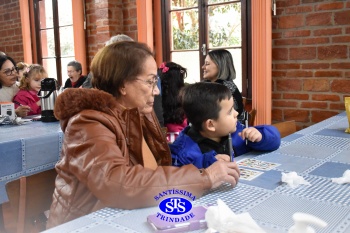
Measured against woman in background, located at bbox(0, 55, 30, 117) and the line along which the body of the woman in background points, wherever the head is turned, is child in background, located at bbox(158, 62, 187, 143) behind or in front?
in front

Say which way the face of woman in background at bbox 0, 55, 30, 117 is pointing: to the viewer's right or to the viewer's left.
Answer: to the viewer's right

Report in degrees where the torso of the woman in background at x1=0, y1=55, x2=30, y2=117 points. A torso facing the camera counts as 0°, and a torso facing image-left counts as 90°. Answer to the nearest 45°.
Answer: approximately 315°

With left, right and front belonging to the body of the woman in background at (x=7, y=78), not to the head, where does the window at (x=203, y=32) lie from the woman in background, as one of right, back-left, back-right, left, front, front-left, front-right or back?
front-left

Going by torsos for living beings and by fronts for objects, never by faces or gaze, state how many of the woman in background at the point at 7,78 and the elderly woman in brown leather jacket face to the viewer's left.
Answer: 0

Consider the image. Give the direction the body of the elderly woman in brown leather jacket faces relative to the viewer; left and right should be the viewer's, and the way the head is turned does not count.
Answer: facing to the right of the viewer

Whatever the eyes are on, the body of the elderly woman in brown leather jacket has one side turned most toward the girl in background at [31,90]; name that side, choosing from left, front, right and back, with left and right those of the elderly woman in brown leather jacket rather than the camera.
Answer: left
